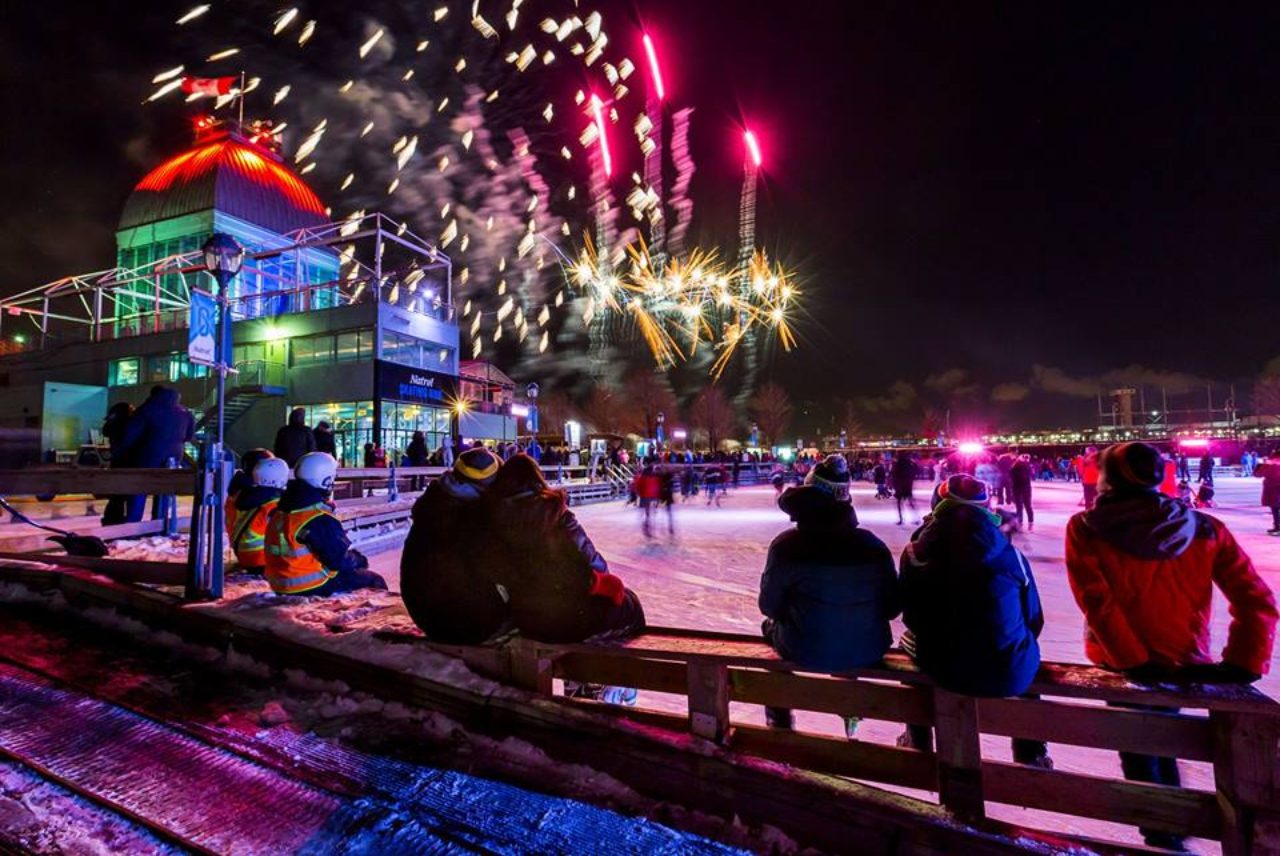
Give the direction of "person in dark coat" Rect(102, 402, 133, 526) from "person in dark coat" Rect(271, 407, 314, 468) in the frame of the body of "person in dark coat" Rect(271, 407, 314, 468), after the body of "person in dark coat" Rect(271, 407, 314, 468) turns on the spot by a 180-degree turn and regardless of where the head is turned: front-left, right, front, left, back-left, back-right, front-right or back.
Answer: front-right

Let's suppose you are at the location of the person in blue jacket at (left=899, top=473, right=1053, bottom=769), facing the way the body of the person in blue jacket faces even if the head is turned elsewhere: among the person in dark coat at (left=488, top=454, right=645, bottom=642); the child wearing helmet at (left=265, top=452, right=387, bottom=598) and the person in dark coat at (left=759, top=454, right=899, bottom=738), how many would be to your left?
3

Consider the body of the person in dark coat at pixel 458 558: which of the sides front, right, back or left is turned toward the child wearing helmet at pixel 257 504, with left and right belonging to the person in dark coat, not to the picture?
left

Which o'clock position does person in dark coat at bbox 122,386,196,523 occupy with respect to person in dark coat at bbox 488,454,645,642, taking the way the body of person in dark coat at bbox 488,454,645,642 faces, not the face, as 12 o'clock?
person in dark coat at bbox 122,386,196,523 is roughly at 9 o'clock from person in dark coat at bbox 488,454,645,642.

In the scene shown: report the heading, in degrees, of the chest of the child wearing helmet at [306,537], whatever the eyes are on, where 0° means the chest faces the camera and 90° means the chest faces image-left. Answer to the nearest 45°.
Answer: approximately 225°

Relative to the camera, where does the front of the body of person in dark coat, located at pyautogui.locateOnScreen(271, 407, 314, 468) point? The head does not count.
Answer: away from the camera

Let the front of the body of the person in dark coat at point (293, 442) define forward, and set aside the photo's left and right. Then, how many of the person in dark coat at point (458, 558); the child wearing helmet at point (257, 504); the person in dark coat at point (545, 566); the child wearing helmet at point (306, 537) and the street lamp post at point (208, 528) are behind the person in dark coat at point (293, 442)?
5

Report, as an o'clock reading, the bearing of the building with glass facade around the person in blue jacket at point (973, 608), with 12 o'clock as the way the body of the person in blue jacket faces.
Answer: The building with glass facade is roughly at 10 o'clock from the person in blue jacket.

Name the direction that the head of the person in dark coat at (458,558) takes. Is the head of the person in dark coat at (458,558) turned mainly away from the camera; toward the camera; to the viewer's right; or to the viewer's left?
away from the camera

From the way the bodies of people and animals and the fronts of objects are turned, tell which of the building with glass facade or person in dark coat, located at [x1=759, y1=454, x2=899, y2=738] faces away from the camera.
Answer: the person in dark coat

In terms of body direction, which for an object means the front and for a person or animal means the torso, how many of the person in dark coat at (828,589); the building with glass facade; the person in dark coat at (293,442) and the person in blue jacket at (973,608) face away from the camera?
3

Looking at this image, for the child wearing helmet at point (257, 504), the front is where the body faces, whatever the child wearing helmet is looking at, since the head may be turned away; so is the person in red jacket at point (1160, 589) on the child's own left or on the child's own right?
on the child's own right

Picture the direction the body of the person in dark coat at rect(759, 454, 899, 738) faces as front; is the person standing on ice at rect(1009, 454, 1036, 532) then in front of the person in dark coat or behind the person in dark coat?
in front

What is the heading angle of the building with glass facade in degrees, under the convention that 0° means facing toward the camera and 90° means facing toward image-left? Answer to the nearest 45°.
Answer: approximately 315°

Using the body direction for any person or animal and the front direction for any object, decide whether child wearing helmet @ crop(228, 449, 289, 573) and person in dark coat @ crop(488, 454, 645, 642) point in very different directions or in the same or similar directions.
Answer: same or similar directions

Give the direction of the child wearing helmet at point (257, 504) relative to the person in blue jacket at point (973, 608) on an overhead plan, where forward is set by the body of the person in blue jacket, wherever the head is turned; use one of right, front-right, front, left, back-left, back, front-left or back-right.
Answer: left

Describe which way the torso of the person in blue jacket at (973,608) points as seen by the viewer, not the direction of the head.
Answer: away from the camera

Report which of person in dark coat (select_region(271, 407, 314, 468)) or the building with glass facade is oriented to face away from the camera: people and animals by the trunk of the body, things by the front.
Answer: the person in dark coat
